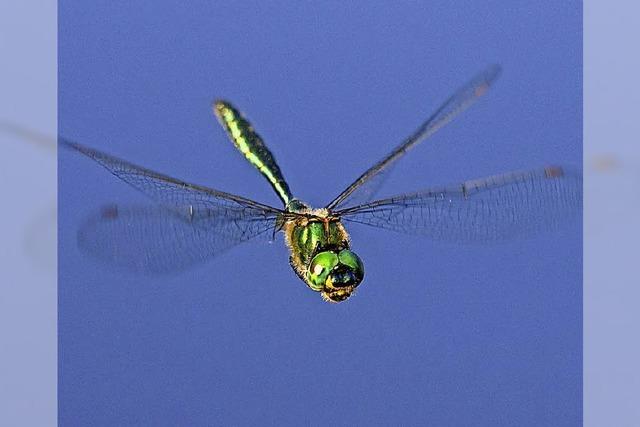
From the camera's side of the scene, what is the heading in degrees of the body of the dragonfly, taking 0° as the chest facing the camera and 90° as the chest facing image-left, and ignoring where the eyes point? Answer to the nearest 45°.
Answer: approximately 315°
